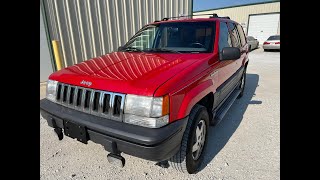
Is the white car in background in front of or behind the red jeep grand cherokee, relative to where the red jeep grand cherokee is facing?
behind

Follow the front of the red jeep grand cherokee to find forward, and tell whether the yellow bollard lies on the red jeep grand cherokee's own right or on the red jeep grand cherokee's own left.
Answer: on the red jeep grand cherokee's own right
